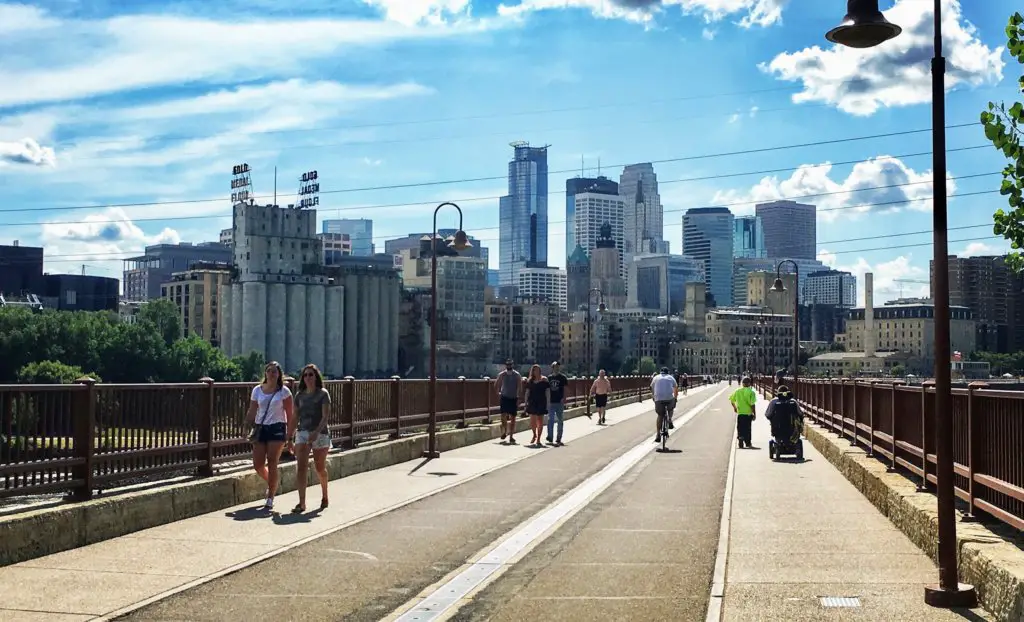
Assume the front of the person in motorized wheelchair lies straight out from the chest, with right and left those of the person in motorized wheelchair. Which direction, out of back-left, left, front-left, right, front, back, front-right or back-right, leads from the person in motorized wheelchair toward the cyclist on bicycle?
front-left

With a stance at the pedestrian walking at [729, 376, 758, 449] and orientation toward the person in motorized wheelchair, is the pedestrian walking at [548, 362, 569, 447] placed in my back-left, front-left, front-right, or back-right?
back-right

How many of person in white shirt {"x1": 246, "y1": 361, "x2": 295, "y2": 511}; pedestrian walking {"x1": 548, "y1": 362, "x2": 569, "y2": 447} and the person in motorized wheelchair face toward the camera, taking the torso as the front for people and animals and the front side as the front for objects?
2

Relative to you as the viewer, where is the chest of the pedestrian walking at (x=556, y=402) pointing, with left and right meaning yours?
facing the viewer

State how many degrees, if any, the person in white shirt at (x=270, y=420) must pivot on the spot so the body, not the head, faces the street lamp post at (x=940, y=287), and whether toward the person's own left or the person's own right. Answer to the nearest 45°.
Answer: approximately 45° to the person's own left

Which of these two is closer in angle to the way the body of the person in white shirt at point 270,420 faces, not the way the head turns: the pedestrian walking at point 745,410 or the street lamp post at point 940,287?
the street lamp post

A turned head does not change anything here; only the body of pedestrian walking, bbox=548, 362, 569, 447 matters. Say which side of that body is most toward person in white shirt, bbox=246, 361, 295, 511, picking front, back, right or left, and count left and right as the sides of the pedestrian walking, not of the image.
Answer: front

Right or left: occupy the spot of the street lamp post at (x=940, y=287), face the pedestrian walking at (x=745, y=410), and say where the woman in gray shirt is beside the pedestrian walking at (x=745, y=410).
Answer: left

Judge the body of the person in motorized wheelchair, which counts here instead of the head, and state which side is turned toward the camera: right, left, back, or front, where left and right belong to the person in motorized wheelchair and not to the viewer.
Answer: back

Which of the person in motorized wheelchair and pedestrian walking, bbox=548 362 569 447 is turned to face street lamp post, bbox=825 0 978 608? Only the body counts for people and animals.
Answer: the pedestrian walking

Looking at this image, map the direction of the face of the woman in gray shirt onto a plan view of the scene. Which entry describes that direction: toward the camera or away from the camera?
toward the camera

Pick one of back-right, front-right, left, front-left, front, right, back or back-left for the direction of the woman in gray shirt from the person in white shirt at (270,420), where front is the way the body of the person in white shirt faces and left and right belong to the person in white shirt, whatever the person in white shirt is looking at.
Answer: back-left

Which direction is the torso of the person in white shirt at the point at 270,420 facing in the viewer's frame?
toward the camera

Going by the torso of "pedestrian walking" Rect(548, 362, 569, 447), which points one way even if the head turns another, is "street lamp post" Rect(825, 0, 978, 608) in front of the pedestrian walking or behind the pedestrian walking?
in front

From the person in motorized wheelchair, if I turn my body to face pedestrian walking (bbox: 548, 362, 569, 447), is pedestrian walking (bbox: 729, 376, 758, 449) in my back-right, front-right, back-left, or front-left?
front-right

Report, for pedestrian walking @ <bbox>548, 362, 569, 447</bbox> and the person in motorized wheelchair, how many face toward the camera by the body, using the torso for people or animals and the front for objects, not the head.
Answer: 1
